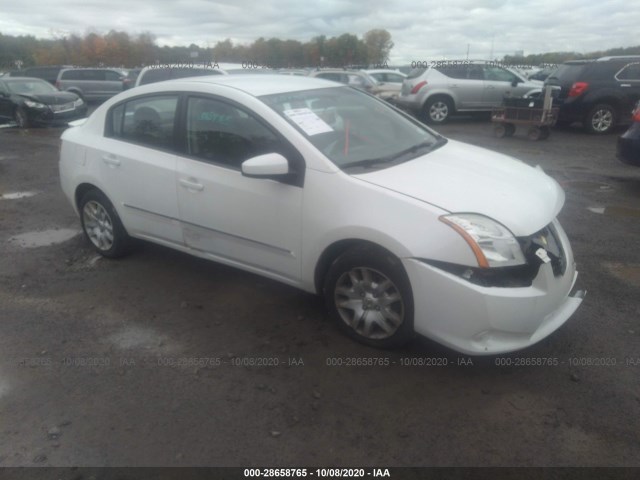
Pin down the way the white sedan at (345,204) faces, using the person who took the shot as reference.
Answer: facing the viewer and to the right of the viewer

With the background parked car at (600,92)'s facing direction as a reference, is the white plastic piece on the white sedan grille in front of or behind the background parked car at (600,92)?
behind

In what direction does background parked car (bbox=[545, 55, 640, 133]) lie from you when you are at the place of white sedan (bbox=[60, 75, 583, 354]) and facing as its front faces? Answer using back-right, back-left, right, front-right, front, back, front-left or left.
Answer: left

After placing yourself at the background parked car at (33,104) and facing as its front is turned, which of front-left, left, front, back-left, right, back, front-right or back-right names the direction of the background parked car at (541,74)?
front-left

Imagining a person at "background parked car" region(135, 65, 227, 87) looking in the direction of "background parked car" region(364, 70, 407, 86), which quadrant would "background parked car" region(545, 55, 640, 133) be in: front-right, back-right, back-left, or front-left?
front-right

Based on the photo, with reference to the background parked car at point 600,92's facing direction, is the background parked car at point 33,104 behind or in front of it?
behind

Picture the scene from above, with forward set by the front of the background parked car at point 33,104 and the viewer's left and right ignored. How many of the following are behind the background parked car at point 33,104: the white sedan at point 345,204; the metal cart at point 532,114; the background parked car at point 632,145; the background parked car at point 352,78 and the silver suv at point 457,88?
0

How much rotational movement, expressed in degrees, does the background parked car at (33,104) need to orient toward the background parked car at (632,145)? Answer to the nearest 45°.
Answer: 0° — it already faces it

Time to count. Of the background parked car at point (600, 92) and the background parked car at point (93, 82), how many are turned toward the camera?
0

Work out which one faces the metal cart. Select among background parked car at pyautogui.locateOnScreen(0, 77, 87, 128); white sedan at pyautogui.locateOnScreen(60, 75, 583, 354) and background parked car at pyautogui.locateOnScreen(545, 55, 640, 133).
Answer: background parked car at pyautogui.locateOnScreen(0, 77, 87, 128)

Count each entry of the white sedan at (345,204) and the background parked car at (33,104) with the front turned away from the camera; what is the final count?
0

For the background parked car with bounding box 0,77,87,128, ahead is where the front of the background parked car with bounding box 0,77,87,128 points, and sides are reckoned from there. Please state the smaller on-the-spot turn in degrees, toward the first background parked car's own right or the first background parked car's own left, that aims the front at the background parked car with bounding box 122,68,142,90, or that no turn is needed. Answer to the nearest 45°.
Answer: approximately 90° to the first background parked car's own left

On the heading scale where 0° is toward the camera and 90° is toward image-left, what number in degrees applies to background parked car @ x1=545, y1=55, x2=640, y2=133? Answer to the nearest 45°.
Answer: approximately 225°

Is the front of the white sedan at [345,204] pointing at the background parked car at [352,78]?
no

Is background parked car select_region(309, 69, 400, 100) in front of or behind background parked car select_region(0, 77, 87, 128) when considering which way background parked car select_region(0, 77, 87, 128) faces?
in front

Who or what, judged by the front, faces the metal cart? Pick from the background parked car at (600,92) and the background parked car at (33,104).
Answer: the background parked car at (33,104)

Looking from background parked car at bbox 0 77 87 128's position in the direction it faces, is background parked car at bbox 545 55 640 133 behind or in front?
in front
